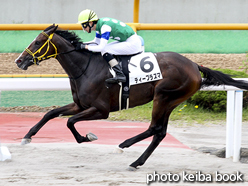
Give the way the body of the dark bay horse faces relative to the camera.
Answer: to the viewer's left

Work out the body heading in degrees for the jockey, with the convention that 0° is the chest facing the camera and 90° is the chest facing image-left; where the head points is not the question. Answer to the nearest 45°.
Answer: approximately 90°

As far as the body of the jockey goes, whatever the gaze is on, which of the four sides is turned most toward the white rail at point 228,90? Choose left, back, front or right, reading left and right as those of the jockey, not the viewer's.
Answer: back
